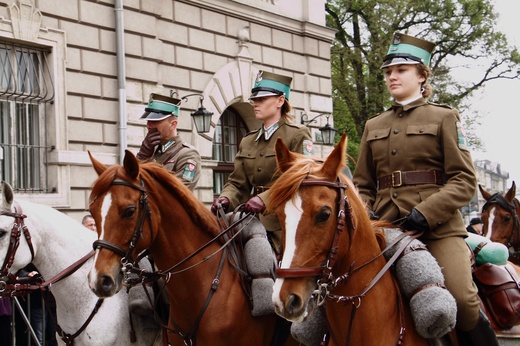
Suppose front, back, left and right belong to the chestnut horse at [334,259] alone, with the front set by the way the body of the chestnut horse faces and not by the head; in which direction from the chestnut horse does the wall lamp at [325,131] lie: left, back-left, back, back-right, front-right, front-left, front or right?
back-right

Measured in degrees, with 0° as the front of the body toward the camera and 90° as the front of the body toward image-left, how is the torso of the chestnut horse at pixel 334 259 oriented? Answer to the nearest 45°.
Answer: approximately 45°

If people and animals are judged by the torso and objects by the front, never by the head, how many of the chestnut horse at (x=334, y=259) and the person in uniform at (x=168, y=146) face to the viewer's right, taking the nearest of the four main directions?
0

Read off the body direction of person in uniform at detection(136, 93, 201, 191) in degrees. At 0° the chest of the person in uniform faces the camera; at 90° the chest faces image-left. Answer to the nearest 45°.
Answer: approximately 45°

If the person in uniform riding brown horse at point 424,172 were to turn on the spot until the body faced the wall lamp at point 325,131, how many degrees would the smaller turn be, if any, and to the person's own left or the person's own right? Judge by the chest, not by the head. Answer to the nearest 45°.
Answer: approximately 135° to the person's own right

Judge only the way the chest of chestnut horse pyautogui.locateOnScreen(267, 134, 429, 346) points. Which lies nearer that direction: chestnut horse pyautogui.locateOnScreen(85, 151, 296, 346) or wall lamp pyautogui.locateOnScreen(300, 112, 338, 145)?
the chestnut horse

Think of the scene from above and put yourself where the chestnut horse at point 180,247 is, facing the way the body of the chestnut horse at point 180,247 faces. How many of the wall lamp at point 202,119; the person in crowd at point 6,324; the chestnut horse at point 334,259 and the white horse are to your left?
1

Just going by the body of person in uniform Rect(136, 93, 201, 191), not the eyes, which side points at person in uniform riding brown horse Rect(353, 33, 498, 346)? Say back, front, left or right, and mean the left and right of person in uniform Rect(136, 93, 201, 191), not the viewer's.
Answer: left

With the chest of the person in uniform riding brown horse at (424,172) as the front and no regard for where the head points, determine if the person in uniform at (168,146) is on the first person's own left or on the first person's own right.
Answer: on the first person's own right

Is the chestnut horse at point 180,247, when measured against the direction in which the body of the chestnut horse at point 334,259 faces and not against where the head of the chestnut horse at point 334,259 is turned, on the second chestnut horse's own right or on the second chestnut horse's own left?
on the second chestnut horse's own right

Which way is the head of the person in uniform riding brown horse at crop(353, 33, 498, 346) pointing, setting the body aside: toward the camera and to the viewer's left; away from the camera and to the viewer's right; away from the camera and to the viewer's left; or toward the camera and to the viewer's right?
toward the camera and to the viewer's left

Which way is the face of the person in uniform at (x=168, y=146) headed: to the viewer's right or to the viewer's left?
to the viewer's left

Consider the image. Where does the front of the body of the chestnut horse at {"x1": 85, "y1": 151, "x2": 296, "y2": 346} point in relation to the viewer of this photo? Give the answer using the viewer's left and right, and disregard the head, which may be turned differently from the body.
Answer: facing the viewer and to the left of the viewer
